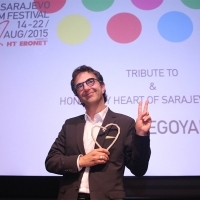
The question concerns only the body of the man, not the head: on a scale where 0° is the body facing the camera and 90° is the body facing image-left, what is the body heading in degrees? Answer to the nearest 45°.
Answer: approximately 0°
